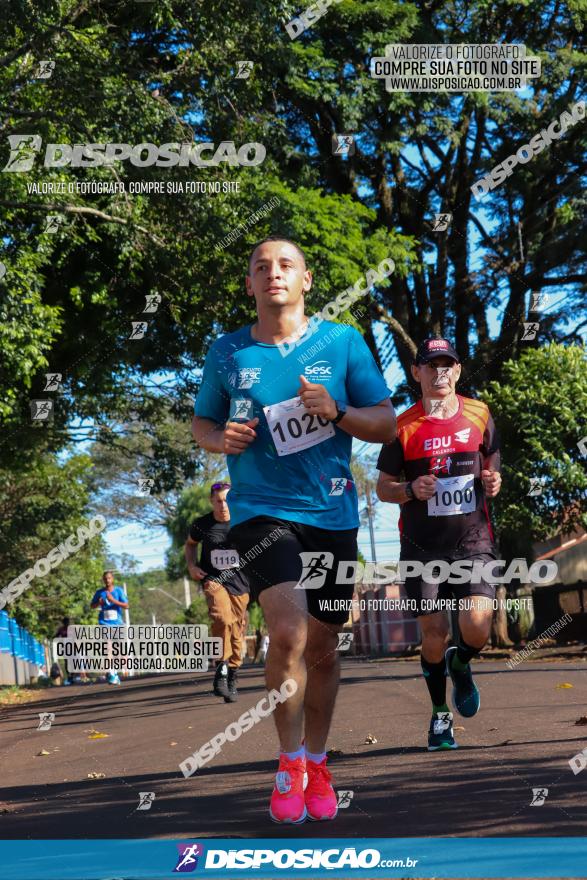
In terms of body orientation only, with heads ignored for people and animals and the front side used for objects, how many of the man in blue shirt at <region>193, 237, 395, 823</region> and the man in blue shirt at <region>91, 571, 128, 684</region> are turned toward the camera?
2

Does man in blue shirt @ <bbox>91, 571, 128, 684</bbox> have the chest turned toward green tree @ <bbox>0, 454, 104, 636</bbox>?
no

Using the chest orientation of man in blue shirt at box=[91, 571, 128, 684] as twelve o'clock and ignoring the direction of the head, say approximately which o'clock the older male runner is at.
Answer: The older male runner is roughly at 12 o'clock from the man in blue shirt.

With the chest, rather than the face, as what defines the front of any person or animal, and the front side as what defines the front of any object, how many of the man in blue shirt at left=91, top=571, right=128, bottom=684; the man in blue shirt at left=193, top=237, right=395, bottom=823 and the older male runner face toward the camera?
3

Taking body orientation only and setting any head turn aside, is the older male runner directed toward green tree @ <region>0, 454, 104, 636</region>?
no

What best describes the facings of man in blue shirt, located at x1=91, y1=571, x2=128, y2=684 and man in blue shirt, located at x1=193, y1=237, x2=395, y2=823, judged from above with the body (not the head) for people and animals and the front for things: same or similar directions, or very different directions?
same or similar directions

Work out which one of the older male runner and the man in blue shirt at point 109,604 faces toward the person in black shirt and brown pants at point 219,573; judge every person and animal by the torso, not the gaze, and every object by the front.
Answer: the man in blue shirt

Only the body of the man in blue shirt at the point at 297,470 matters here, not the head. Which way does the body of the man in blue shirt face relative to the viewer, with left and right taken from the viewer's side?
facing the viewer

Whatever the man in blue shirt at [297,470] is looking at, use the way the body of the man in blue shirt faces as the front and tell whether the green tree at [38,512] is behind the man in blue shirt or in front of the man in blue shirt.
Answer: behind

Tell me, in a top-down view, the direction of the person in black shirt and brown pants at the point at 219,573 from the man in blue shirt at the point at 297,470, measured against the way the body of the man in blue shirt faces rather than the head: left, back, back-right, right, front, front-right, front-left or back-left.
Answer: back

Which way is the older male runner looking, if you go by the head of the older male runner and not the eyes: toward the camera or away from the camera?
toward the camera

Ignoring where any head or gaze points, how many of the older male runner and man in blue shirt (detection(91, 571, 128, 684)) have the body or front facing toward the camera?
2

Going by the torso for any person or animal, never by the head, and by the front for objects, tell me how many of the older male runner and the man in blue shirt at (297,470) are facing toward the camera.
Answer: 2

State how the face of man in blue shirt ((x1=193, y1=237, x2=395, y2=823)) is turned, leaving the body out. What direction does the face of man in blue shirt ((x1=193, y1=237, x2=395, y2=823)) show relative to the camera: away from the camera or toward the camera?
toward the camera

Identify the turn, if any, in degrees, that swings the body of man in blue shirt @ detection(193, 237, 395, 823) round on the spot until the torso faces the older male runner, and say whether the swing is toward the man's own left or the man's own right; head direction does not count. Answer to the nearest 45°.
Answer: approximately 180°

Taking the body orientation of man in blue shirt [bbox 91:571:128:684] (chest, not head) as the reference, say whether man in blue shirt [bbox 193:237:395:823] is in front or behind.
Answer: in front
